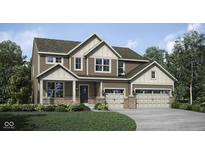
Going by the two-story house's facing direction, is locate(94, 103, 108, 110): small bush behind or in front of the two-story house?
in front

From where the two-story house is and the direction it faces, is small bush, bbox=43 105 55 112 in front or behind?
in front

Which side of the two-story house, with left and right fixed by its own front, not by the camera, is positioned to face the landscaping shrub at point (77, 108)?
front

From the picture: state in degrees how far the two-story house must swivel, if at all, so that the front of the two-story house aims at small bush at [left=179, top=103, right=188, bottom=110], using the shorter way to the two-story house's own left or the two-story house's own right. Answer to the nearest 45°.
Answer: approximately 45° to the two-story house's own left

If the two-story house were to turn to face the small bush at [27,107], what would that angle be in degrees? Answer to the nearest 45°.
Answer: approximately 45° to its right

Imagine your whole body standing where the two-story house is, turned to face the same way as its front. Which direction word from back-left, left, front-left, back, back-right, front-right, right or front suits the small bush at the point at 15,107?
front-right

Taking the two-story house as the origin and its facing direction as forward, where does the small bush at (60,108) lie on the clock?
The small bush is roughly at 1 o'clock from the two-story house.

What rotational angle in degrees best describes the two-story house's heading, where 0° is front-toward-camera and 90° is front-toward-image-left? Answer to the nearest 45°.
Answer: approximately 0°

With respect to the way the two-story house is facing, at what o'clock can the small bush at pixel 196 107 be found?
The small bush is roughly at 10 o'clock from the two-story house.
